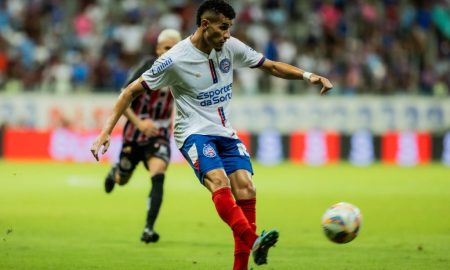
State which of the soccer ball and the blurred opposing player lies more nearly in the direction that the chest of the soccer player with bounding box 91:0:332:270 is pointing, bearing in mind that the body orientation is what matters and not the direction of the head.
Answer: the soccer ball

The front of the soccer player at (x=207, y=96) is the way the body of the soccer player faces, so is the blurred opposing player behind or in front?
behind

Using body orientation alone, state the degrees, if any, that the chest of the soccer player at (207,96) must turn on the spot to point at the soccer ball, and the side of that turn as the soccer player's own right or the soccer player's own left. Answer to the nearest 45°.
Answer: approximately 45° to the soccer player's own left

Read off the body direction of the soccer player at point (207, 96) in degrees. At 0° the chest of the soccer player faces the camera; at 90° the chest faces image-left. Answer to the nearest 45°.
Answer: approximately 315°
